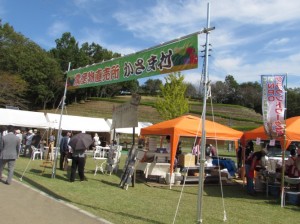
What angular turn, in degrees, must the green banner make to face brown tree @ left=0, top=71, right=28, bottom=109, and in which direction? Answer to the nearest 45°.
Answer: approximately 90° to its right

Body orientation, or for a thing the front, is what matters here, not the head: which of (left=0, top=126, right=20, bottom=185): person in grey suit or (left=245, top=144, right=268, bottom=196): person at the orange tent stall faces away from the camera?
(left=0, top=126, right=20, bottom=185): person in grey suit

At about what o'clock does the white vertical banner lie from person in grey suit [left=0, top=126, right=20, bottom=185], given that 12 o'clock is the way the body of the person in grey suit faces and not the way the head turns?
The white vertical banner is roughly at 4 o'clock from the person in grey suit.

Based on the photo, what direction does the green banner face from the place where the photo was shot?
facing the viewer and to the left of the viewer

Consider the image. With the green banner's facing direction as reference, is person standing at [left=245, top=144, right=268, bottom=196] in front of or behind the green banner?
behind

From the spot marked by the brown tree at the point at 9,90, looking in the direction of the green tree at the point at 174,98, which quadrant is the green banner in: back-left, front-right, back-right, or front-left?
front-right

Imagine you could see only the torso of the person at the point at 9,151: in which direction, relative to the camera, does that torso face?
away from the camera
